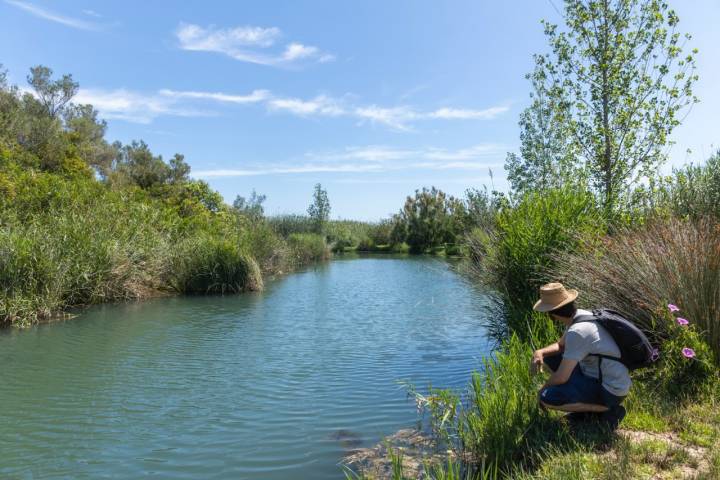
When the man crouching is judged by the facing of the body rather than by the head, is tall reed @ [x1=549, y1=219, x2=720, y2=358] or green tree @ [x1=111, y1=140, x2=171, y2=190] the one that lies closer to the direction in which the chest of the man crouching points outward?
the green tree

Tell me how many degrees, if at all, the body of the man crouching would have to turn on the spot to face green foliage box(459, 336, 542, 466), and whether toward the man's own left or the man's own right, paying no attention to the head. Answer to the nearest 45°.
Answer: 0° — they already face it

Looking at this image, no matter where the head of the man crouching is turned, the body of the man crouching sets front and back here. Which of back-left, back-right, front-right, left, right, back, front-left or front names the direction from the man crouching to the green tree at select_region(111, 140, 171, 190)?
front-right

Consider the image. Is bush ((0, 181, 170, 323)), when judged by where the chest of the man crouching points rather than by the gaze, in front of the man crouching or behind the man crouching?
in front

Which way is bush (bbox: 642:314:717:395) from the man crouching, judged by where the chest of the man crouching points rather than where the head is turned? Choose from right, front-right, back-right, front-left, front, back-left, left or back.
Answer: back-right

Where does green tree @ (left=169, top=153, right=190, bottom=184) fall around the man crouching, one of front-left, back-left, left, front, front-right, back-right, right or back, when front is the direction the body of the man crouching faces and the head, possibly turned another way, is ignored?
front-right

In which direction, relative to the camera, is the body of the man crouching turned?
to the viewer's left

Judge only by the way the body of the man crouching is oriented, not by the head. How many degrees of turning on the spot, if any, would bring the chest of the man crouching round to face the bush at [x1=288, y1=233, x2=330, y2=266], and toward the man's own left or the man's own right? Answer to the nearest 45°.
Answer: approximately 45° to the man's own right

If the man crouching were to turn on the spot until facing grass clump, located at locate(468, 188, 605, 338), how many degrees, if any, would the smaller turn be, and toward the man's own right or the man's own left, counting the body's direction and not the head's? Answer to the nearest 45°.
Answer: approximately 90° to the man's own right

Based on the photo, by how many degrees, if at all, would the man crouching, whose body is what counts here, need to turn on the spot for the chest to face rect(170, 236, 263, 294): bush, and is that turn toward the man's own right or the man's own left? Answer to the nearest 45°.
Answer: approximately 45° to the man's own right

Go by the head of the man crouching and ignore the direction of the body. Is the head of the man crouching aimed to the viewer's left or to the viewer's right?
to the viewer's left
